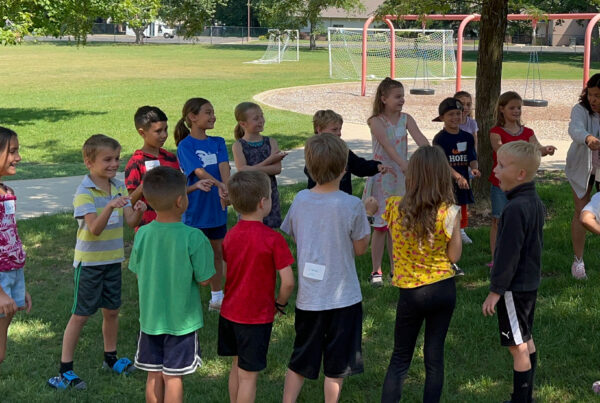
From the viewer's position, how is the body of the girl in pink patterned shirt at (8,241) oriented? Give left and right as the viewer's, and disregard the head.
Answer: facing the viewer and to the right of the viewer

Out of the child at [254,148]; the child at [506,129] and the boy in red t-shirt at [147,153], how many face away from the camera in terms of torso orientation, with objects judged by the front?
0

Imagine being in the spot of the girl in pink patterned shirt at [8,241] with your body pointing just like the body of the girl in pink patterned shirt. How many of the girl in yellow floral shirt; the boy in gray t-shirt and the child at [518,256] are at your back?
0

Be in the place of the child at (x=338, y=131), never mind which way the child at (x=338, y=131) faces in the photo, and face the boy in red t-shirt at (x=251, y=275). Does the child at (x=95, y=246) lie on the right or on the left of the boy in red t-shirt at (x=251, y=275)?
right

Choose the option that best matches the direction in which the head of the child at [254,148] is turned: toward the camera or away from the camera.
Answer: toward the camera

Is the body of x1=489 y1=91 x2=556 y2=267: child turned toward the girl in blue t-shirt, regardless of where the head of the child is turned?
no

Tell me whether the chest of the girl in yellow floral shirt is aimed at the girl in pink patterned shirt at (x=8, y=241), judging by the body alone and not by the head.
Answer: no

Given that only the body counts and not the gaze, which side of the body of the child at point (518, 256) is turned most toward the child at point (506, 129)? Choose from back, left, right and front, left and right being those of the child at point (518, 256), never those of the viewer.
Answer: right

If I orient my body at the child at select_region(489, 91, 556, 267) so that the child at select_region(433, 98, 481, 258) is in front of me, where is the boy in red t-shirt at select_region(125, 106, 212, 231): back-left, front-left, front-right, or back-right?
front-left

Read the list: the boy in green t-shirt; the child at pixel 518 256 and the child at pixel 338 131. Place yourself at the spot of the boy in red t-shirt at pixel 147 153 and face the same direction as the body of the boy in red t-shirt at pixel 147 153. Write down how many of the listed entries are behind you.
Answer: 0

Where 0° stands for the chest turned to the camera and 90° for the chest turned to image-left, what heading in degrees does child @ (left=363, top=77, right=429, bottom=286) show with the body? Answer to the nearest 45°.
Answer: approximately 315°

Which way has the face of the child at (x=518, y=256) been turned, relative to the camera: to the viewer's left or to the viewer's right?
to the viewer's left

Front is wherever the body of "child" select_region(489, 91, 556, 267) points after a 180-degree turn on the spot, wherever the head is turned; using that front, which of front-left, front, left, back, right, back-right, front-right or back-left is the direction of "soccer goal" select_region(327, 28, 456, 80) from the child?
front-right

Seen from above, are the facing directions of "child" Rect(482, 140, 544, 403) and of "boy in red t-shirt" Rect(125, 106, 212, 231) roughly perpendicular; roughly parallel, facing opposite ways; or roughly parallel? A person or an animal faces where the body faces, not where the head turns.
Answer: roughly parallel, facing opposite ways

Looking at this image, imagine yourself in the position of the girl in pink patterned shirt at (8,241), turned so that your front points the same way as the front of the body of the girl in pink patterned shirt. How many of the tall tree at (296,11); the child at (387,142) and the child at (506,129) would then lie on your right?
0

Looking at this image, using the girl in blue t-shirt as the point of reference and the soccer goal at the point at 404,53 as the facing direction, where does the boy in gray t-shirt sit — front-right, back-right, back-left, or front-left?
back-right
